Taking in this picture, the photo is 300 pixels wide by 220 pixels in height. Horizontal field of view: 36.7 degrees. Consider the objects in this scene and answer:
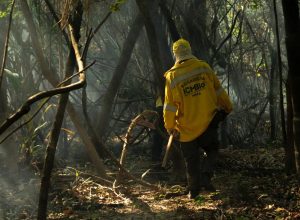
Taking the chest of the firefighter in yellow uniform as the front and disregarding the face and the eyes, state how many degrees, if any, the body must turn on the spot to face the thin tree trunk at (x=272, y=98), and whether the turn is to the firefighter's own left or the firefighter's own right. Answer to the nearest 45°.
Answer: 0° — they already face it

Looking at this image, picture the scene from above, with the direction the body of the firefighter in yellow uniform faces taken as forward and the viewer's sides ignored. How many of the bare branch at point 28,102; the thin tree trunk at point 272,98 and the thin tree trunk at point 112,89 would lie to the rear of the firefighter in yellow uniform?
1

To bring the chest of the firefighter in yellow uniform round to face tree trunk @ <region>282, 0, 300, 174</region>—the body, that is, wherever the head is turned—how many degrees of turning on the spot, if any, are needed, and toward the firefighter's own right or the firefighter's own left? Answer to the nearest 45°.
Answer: approximately 45° to the firefighter's own right

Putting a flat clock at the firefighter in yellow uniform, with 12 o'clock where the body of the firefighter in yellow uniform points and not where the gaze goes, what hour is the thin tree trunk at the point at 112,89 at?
The thin tree trunk is roughly at 11 o'clock from the firefighter in yellow uniform.

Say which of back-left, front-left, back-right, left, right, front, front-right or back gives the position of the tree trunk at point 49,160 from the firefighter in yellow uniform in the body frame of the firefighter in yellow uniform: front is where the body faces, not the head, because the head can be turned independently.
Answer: back-left

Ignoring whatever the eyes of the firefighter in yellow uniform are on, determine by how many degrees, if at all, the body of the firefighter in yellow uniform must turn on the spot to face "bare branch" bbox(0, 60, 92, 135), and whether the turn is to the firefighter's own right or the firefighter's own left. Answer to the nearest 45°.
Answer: approximately 90° to the firefighter's own left

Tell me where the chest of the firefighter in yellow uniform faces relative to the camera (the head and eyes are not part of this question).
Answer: away from the camera
